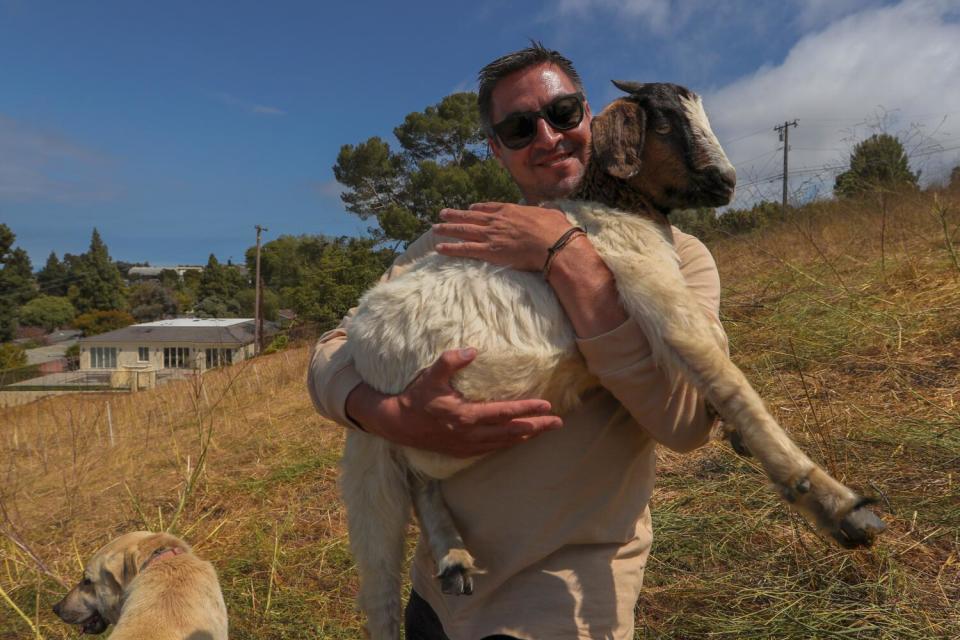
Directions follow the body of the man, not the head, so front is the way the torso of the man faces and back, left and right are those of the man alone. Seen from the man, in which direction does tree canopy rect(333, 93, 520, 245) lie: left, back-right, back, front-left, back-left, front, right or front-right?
back

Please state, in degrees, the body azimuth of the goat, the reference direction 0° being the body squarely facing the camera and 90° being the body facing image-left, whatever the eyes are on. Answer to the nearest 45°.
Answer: approximately 270°

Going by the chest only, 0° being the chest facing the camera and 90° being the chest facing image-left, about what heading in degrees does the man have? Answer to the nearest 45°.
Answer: approximately 0°

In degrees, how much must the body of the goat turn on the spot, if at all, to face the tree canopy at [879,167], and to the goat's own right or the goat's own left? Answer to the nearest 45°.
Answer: approximately 45° to the goat's own left

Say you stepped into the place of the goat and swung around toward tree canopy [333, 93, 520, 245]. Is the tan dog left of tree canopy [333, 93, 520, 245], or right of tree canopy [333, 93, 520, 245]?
left

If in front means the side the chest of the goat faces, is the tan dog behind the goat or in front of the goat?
behind

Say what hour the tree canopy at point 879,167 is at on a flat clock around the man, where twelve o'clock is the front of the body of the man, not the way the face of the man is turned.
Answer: The tree canopy is roughly at 7 o'clock from the man.

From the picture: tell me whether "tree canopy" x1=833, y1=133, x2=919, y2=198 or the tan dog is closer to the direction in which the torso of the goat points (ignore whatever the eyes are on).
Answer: the tree canopy

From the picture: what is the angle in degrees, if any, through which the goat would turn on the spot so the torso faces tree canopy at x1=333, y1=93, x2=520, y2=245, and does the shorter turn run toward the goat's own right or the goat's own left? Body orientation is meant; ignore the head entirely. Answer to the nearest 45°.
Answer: approximately 90° to the goat's own left

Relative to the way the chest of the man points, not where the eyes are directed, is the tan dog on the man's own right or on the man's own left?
on the man's own right
